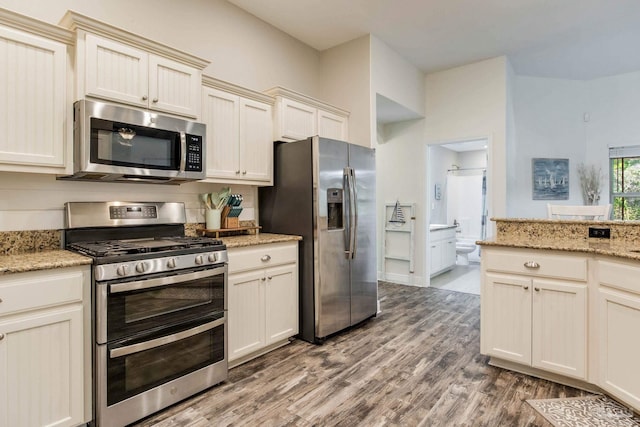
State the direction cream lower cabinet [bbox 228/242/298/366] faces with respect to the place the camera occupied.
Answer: facing the viewer and to the right of the viewer

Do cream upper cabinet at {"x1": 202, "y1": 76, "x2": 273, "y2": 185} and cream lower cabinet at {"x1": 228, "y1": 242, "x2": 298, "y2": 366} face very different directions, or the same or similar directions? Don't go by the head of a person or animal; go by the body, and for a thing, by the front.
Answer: same or similar directions

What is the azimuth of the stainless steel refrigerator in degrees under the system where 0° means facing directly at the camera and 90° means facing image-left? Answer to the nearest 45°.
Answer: approximately 315°

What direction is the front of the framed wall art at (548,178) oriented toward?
toward the camera

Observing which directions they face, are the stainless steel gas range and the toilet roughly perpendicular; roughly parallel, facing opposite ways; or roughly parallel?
roughly parallel

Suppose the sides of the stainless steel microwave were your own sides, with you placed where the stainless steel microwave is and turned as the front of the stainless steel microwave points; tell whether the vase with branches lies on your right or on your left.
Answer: on your left

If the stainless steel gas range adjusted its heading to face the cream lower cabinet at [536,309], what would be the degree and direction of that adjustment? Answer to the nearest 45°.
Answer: approximately 45° to its left

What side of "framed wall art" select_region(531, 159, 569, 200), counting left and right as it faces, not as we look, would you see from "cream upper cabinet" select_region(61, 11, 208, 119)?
front
